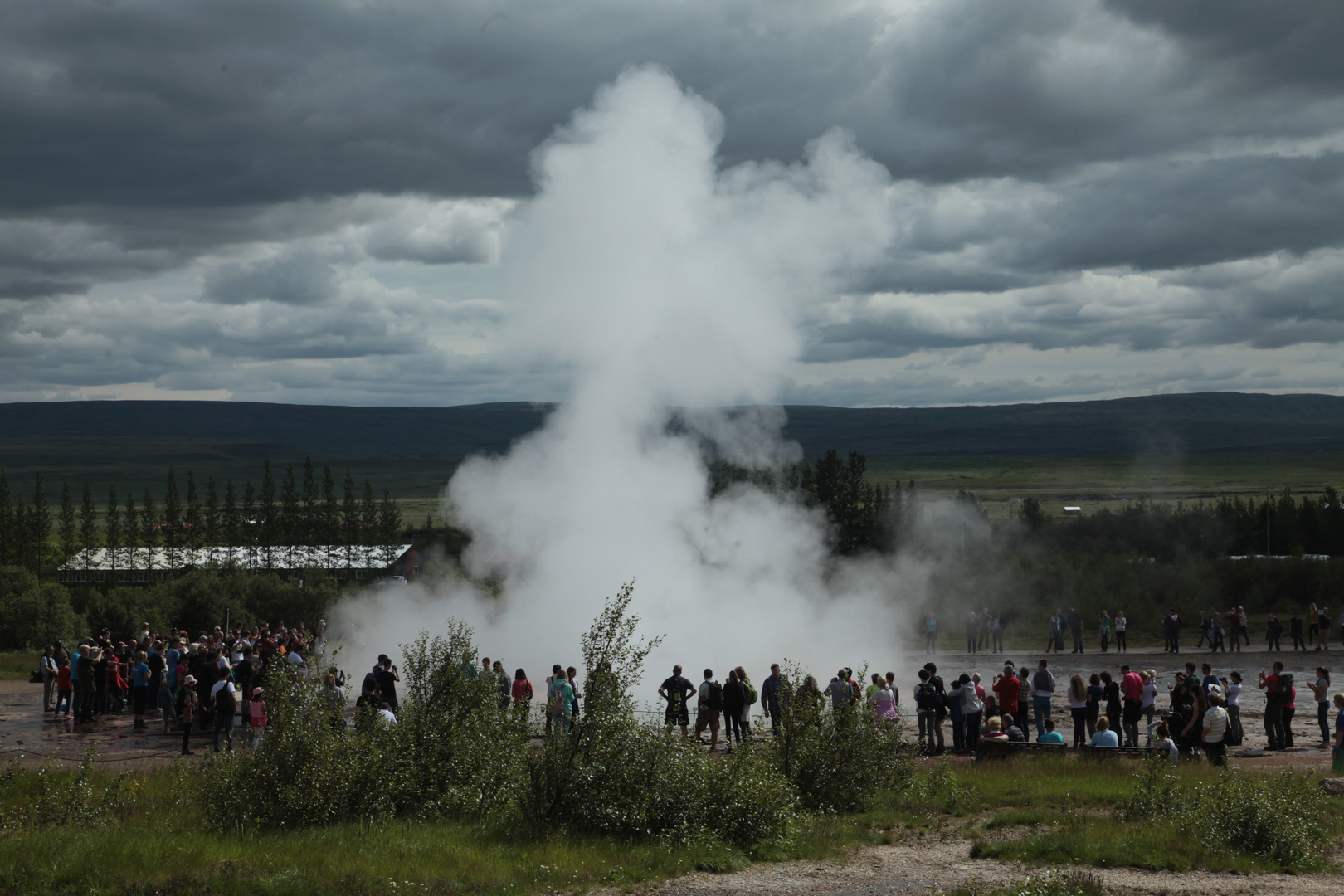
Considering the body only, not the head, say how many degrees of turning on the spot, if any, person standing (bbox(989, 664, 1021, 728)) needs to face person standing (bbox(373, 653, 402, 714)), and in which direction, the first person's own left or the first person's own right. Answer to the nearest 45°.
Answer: approximately 90° to the first person's own left

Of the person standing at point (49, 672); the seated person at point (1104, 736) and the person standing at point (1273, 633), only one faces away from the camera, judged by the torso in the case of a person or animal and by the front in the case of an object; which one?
the seated person

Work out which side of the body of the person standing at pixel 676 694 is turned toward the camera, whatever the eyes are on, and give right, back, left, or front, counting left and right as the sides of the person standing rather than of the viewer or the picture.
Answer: back

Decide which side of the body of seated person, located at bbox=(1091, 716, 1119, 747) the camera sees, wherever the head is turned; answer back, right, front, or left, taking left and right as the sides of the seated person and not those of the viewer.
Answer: back

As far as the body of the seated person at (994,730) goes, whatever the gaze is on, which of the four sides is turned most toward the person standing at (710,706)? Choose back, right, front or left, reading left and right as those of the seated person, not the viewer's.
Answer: left

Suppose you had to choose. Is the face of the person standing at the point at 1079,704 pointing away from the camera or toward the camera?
away from the camera

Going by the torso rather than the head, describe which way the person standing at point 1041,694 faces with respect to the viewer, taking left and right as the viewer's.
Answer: facing away from the viewer and to the left of the viewer

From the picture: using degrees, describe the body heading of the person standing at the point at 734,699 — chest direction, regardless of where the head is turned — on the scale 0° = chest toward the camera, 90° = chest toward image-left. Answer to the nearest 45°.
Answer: approximately 180°

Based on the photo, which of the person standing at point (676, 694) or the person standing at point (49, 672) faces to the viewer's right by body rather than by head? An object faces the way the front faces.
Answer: the person standing at point (49, 672)

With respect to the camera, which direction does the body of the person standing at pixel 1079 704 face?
away from the camera

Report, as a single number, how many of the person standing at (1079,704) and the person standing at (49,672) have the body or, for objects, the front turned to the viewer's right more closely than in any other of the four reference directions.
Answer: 1

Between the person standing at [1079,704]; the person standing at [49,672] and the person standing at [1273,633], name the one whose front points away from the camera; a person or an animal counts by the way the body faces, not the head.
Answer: the person standing at [1079,704]

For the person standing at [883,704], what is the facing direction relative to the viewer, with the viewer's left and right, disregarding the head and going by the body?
facing away from the viewer
